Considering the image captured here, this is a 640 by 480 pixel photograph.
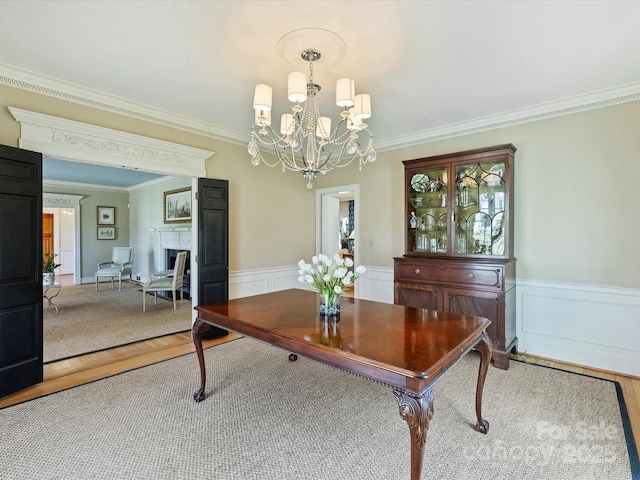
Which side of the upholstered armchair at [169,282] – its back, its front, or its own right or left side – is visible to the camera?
left

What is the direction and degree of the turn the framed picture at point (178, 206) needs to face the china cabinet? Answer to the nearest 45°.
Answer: approximately 90° to its left

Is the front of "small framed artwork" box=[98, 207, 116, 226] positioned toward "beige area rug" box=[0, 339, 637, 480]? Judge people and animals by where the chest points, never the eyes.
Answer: yes

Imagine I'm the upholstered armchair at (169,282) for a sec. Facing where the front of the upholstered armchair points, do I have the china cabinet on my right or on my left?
on my left

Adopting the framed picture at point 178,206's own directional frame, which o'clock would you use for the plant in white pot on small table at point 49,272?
The plant in white pot on small table is roughly at 1 o'clock from the framed picture.

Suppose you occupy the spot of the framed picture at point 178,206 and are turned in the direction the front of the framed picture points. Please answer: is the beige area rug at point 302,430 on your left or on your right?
on your left

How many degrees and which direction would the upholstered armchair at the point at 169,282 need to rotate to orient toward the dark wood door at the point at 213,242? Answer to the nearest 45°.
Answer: approximately 90° to its left

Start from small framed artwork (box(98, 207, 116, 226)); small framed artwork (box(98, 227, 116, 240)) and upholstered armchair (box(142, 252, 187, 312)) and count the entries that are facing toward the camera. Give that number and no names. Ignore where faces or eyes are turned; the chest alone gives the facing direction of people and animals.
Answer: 2

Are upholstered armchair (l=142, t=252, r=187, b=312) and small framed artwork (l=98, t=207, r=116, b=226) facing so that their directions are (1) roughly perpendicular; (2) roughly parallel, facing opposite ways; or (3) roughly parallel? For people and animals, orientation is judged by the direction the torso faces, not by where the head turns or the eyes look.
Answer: roughly perpendicular

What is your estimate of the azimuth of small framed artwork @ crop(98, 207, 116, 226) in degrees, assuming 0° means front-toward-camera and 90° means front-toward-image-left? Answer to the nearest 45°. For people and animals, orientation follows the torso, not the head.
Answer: approximately 0°
